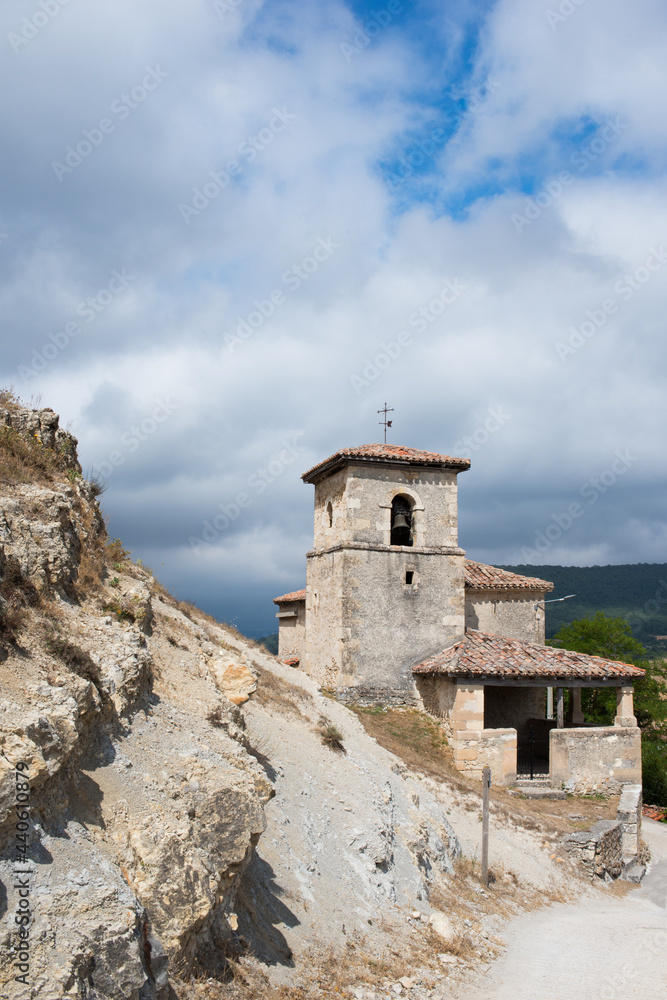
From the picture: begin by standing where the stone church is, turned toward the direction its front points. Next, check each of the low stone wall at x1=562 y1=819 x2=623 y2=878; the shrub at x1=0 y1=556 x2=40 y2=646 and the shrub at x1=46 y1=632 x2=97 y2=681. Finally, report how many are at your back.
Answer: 0

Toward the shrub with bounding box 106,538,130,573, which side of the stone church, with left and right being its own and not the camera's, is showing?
front

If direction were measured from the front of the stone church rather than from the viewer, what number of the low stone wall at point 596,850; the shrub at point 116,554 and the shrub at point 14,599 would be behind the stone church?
0

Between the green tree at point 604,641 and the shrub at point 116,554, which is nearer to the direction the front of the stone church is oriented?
the shrub

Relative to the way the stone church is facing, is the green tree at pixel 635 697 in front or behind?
behind

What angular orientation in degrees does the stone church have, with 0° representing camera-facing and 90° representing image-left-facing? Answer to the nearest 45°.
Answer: approximately 0°

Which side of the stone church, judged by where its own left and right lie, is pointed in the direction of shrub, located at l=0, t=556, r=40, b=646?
front

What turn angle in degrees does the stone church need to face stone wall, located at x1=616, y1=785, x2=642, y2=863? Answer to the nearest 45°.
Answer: approximately 45° to its left

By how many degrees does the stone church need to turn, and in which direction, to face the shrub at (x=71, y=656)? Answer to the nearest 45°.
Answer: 0° — it already faces it
